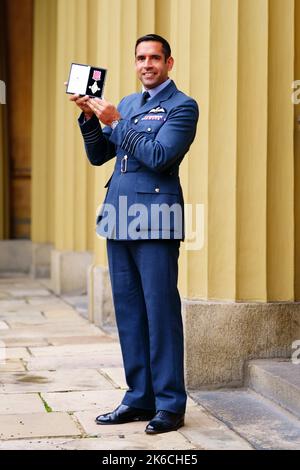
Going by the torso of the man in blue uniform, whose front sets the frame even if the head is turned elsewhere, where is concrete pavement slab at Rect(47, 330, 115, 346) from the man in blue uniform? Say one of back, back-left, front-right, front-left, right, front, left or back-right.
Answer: back-right

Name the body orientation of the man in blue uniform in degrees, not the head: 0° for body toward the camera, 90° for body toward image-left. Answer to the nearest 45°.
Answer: approximately 45°

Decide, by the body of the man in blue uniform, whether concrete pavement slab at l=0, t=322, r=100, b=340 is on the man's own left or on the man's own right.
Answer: on the man's own right

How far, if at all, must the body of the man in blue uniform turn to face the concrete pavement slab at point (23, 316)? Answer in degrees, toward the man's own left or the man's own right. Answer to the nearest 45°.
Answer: approximately 135° to the man's own right

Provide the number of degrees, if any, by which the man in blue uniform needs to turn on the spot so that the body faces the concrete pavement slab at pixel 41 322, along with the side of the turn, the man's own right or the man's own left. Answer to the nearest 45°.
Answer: approximately 135° to the man's own right

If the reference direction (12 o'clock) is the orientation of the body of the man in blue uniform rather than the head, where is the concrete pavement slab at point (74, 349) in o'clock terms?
The concrete pavement slab is roughly at 4 o'clock from the man in blue uniform.

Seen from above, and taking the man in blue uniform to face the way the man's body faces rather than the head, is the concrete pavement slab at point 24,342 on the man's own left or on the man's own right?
on the man's own right
